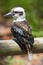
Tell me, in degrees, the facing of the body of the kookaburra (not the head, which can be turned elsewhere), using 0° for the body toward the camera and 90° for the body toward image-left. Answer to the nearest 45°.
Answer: approximately 135°
